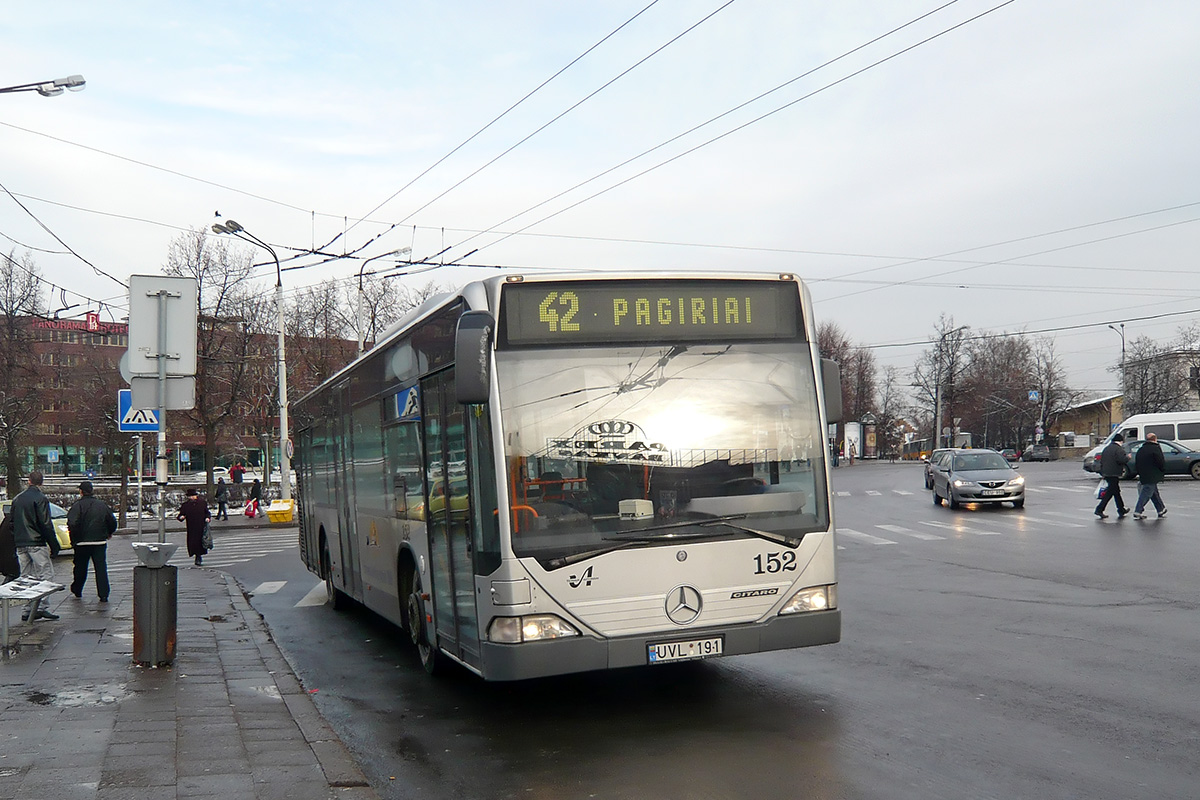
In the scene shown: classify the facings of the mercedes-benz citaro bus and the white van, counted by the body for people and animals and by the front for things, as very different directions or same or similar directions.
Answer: very different directions

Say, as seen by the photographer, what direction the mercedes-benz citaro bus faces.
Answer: facing the viewer and to the right of the viewer

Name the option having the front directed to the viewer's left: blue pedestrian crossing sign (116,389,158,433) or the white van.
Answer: the white van

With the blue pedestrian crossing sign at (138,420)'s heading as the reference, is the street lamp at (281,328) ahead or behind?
behind

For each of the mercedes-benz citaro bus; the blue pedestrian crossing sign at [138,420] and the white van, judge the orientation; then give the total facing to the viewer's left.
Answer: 1

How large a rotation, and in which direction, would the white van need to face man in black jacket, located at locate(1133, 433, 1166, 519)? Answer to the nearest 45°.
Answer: approximately 90° to its left

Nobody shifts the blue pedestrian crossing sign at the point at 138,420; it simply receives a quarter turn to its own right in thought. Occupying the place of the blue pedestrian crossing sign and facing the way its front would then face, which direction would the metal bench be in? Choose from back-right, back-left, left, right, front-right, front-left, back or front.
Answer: left

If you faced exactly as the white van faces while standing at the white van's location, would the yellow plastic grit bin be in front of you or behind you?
in front

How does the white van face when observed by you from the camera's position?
facing to the left of the viewer

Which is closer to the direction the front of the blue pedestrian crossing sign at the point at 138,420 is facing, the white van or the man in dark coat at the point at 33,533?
the man in dark coat

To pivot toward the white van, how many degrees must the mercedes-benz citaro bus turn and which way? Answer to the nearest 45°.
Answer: approximately 90° to its left

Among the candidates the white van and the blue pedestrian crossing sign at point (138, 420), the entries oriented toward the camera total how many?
1

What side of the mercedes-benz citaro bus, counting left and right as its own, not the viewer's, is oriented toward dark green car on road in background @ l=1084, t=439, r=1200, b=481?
left
